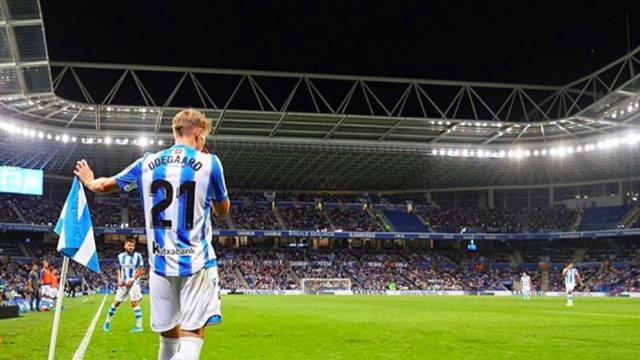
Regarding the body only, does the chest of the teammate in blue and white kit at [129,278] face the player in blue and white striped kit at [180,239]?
yes

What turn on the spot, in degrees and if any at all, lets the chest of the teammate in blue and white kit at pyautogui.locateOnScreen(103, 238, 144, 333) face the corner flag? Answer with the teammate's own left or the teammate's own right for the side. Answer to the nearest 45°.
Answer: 0° — they already face it

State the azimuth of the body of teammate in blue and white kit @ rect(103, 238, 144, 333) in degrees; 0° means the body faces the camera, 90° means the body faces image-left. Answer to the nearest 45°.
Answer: approximately 0°
